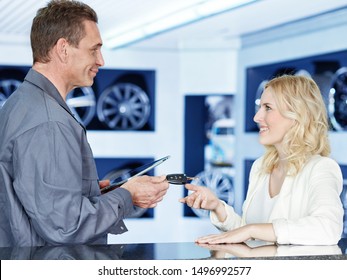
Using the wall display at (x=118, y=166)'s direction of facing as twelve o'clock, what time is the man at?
The man is roughly at 12 o'clock from the wall display.

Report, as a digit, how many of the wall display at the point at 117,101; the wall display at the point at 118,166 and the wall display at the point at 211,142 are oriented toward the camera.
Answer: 3

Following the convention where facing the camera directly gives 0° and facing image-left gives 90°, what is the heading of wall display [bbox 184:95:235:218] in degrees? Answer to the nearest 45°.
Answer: approximately 0°

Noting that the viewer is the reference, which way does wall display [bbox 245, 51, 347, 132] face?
facing the viewer and to the left of the viewer

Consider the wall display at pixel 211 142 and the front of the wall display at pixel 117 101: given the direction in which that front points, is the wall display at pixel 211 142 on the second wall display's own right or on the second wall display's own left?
on the second wall display's own left

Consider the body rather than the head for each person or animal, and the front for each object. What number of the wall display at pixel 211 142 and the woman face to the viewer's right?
0

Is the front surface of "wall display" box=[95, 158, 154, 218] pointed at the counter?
yes

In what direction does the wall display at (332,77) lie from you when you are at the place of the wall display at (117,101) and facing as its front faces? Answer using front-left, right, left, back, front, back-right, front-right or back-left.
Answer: front-left

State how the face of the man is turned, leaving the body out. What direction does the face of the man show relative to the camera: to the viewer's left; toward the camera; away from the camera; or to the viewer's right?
to the viewer's right

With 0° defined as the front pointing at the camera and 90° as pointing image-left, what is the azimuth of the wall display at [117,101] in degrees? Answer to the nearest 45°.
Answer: approximately 0°

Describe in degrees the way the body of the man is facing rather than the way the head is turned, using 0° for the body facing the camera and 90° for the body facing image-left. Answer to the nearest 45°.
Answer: approximately 270°

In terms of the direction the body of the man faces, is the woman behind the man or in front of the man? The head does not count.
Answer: in front

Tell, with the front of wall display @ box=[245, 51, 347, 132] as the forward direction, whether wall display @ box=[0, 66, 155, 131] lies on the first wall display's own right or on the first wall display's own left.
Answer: on the first wall display's own right
